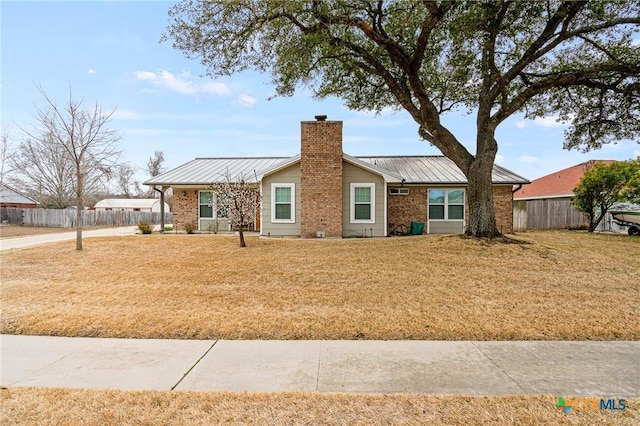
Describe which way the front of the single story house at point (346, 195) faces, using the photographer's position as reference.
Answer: facing the viewer

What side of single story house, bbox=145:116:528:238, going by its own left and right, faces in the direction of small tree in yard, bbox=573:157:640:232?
left

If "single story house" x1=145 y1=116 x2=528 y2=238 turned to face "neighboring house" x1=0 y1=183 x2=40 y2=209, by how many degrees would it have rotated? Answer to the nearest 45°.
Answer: approximately 135° to its right

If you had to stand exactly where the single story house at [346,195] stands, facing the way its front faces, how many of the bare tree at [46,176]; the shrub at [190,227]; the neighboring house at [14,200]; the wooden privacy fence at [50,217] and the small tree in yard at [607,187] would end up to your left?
1

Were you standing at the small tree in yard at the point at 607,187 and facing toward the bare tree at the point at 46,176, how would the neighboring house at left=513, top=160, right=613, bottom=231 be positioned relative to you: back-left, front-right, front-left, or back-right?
front-right

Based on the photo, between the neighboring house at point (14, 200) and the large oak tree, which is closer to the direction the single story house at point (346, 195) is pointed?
the large oak tree

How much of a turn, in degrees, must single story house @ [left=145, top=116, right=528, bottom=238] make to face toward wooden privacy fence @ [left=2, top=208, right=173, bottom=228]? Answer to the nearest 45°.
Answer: approximately 135° to its right

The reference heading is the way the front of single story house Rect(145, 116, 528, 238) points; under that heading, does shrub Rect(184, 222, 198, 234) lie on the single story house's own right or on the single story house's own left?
on the single story house's own right

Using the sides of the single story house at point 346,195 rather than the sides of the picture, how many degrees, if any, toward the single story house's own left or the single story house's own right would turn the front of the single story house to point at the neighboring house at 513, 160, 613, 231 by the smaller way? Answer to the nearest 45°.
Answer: approximately 135° to the single story house's own left

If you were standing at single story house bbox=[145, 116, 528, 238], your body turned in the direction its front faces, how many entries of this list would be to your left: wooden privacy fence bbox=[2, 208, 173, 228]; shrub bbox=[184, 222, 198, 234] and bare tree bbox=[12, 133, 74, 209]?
0

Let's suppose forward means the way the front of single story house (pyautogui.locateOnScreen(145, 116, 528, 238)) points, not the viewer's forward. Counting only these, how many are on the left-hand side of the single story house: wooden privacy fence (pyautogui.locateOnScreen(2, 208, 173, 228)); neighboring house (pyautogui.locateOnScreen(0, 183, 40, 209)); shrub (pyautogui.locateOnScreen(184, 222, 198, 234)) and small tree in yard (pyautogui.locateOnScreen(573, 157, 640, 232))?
1

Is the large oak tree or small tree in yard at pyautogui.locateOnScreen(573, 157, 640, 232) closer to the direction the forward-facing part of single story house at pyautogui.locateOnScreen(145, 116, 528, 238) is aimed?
the large oak tree

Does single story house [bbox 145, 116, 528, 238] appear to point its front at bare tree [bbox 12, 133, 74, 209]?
no
